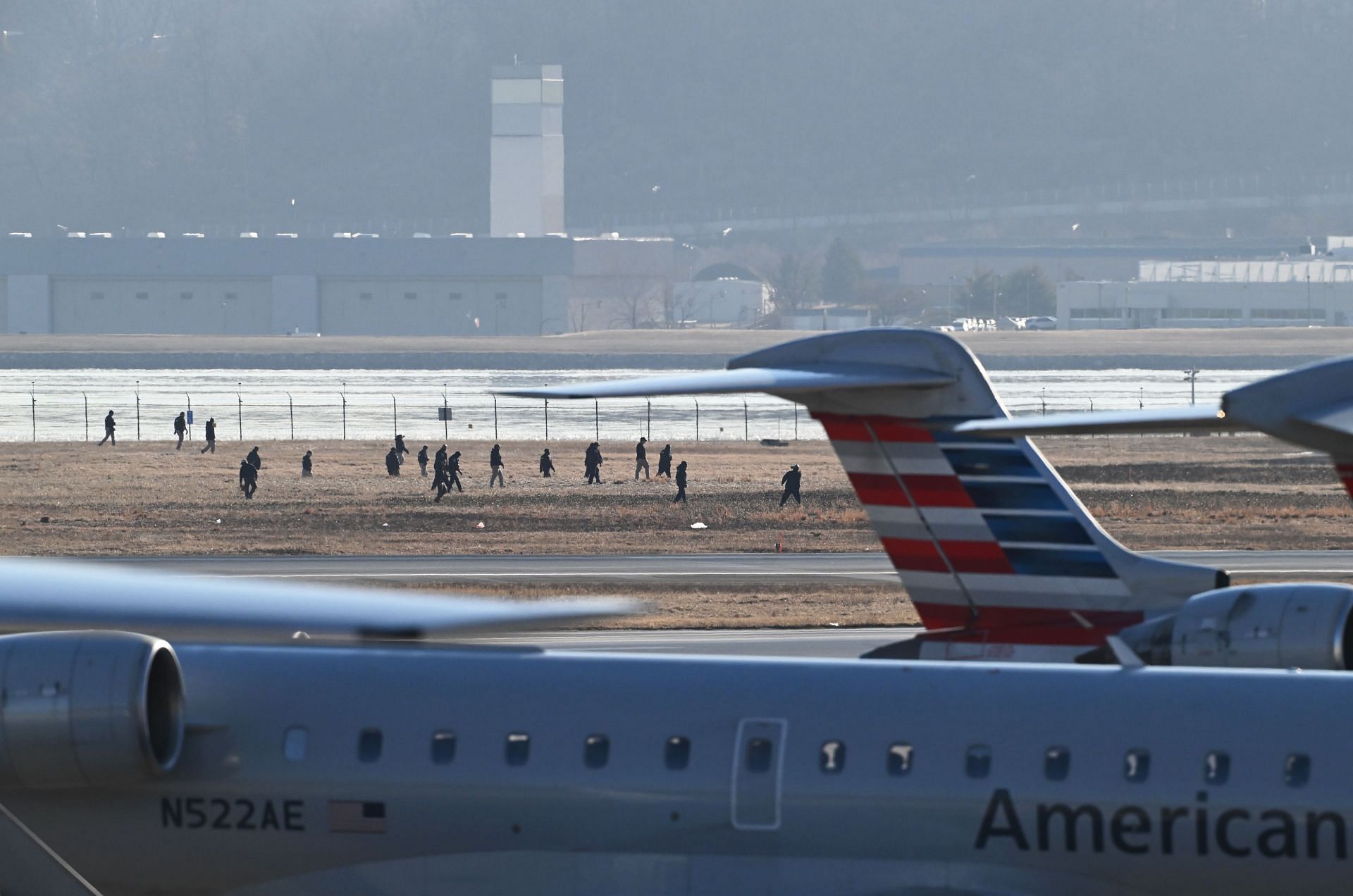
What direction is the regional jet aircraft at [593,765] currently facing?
to the viewer's right

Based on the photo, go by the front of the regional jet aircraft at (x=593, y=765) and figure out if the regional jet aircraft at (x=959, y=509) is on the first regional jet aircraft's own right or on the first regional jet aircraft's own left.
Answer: on the first regional jet aircraft's own left
